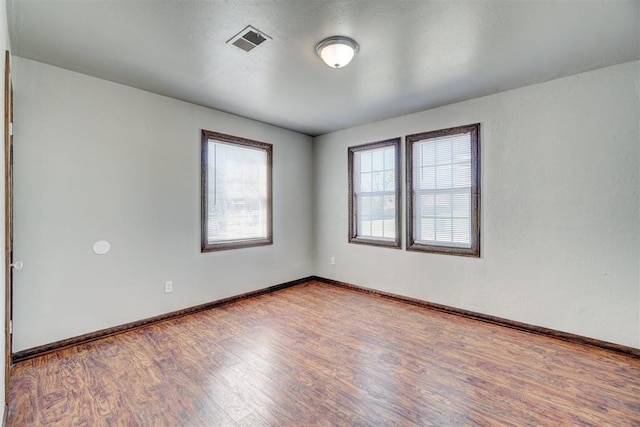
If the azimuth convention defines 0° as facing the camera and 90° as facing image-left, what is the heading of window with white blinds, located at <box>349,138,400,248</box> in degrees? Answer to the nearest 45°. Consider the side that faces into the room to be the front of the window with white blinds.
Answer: approximately 45°

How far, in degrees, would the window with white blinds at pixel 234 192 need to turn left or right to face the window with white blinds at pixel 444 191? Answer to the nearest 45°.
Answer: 0° — it already faces it

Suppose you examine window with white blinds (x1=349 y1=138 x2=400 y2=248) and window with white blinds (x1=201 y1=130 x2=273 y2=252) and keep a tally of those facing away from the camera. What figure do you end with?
0

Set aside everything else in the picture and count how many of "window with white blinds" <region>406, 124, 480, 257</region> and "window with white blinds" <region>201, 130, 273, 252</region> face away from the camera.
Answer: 0

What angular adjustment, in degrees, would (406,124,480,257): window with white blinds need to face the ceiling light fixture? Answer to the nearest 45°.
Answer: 0° — it already faces it

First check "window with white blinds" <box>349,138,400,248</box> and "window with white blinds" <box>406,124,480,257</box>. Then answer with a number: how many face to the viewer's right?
0

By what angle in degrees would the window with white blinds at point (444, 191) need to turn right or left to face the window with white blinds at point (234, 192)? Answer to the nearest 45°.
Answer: approximately 45° to its right

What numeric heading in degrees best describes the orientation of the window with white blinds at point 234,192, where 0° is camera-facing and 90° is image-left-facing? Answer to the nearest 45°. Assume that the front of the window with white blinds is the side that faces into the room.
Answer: approximately 315°

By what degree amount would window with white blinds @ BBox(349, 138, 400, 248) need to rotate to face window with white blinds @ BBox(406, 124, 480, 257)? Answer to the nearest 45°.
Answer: approximately 90° to its left

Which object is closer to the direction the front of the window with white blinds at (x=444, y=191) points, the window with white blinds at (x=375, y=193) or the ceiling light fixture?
the ceiling light fixture

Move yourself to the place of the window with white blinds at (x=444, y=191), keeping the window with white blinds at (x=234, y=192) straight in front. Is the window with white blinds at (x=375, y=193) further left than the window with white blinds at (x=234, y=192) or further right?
right
